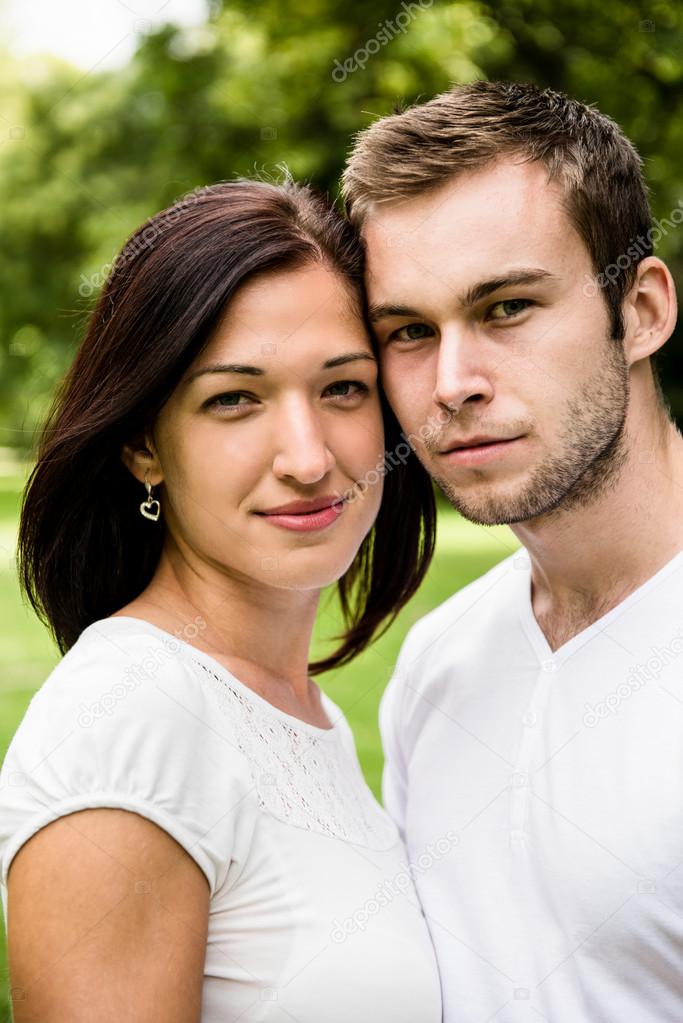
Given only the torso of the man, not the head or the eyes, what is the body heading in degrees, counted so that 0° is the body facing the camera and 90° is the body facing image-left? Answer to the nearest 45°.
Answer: approximately 45°

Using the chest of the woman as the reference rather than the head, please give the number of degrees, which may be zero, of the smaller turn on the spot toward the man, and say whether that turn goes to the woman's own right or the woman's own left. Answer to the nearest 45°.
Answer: approximately 90° to the woman's own left

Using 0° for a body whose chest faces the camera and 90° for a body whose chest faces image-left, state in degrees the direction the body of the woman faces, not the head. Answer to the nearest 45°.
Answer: approximately 315°

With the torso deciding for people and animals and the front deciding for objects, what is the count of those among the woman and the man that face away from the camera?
0
